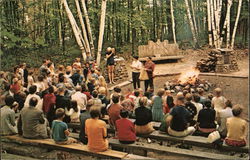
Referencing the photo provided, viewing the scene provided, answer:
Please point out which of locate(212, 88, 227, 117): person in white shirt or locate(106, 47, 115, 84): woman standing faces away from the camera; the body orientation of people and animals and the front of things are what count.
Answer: the person in white shirt

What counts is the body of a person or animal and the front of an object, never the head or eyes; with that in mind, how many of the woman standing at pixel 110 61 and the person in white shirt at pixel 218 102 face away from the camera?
1

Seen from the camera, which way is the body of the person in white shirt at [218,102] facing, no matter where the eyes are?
away from the camera

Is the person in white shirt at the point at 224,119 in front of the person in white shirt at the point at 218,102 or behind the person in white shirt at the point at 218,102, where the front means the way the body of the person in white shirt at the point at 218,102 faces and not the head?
behind

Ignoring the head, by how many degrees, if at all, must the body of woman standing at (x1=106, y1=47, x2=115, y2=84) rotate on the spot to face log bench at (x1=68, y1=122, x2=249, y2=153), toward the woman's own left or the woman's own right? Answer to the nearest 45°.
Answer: approximately 45° to the woman's own right

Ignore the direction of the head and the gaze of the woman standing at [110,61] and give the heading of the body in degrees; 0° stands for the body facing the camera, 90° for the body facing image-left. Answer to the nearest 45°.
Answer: approximately 315°

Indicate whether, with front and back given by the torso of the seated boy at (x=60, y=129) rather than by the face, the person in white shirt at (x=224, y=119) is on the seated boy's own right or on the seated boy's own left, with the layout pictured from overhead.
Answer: on the seated boy's own right

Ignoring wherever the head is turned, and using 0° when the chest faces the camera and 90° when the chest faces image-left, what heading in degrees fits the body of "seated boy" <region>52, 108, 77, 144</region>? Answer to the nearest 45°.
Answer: approximately 225°

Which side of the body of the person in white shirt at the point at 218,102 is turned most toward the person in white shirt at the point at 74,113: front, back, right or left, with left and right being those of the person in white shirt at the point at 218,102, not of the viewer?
left
